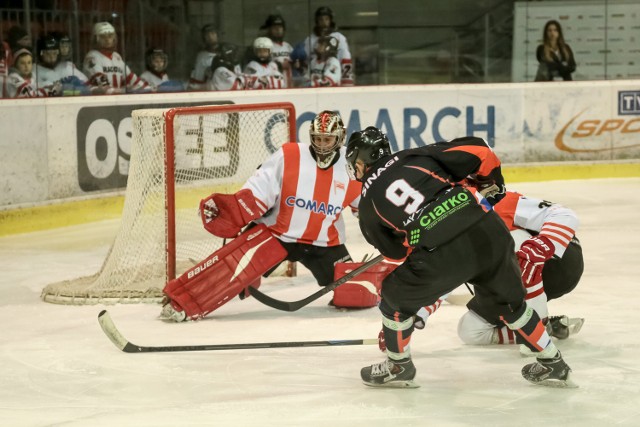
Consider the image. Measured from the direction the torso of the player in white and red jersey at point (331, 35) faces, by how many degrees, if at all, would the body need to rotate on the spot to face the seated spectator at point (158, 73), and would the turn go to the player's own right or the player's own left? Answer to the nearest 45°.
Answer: approximately 45° to the player's own right

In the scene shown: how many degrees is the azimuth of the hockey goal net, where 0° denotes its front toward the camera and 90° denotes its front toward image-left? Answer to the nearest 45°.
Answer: approximately 315°

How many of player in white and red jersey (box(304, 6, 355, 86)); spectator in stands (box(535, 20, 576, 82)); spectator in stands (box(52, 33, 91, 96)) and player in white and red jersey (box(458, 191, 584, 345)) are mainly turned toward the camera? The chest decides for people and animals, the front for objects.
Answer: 3

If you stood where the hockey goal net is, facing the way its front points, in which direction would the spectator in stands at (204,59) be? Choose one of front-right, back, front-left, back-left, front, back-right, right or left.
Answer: back-left

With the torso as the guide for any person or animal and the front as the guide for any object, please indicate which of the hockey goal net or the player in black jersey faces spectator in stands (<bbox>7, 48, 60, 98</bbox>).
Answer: the player in black jersey

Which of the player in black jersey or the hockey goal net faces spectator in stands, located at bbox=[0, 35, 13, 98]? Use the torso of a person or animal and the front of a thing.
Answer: the player in black jersey

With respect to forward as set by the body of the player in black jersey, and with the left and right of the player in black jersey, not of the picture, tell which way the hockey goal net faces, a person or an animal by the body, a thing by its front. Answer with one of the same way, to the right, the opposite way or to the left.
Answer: the opposite way

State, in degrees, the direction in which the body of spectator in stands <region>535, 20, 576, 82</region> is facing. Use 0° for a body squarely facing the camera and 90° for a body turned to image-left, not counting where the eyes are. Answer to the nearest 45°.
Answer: approximately 0°

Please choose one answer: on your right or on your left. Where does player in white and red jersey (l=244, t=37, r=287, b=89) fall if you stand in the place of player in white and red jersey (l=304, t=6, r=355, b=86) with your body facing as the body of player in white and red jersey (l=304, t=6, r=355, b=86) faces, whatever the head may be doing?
on your right
